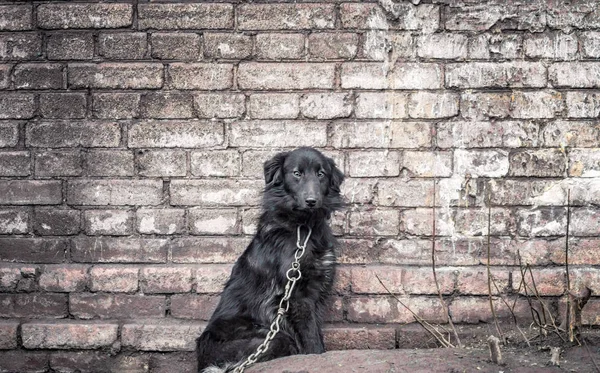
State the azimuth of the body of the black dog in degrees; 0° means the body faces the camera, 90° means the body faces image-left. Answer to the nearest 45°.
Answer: approximately 315°
